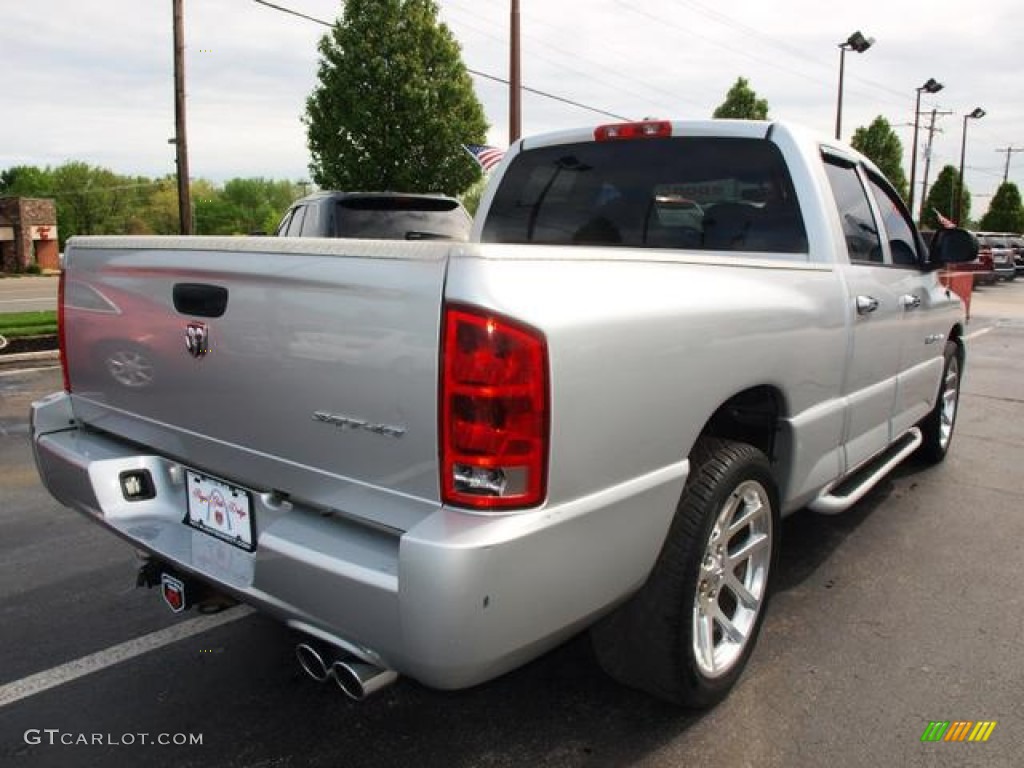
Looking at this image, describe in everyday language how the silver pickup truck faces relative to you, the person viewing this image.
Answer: facing away from the viewer and to the right of the viewer

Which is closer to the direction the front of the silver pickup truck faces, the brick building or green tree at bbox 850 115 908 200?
the green tree

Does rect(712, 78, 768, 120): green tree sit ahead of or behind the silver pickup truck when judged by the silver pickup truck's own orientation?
ahead

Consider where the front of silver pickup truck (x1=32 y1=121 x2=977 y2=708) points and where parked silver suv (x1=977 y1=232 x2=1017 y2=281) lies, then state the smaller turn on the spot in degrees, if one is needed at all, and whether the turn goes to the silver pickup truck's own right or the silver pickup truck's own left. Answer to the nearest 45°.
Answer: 0° — it already faces it

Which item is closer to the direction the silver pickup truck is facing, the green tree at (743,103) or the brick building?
the green tree

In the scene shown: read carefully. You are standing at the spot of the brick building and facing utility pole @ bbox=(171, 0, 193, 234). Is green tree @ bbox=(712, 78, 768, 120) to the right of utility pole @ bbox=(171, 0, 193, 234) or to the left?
left

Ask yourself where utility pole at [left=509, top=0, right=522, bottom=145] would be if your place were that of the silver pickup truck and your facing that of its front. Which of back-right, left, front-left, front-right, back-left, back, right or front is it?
front-left

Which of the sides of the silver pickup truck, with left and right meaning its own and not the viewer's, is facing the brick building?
left

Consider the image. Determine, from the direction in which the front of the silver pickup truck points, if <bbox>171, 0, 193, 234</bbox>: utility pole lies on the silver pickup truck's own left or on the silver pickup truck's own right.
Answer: on the silver pickup truck's own left

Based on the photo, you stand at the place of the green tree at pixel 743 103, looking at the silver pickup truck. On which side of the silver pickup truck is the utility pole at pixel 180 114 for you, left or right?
right

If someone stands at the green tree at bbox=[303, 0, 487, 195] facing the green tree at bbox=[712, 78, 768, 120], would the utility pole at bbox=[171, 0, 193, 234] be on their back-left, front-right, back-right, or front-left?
back-left
